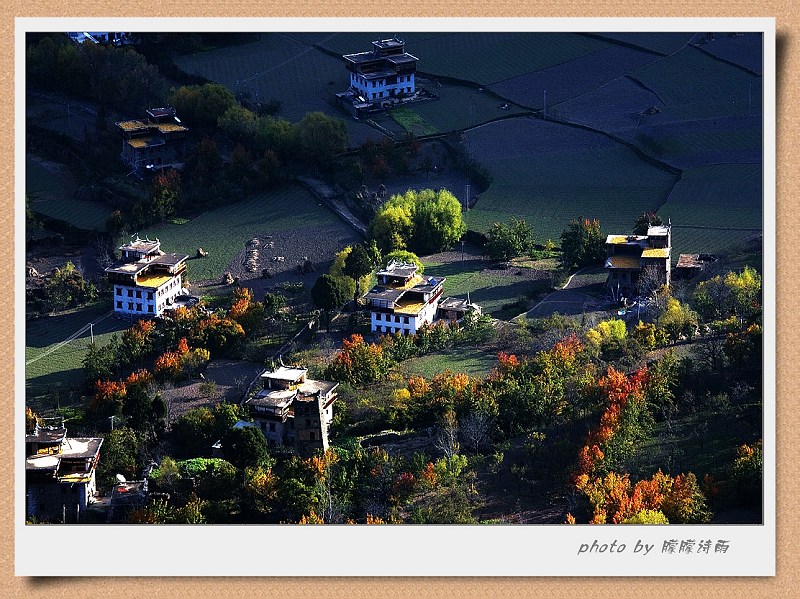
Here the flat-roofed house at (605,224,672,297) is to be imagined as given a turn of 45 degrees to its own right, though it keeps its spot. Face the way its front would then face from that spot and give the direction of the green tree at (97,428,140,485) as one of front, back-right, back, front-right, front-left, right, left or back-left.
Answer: front

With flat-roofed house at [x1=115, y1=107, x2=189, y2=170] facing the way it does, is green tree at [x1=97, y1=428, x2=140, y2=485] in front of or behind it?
in front

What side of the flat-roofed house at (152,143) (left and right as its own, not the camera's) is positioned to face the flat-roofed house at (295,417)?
front

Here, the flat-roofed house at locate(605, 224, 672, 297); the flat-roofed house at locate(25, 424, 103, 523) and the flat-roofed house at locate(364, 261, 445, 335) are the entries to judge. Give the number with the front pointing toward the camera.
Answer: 3

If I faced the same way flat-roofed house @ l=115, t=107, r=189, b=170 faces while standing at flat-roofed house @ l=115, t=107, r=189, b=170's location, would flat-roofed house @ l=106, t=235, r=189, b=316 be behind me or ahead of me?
ahead

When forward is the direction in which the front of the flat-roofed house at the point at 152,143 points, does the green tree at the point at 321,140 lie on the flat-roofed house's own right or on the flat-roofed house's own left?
on the flat-roofed house's own left

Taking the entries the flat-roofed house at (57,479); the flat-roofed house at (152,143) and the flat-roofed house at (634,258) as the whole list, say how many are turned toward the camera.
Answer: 3

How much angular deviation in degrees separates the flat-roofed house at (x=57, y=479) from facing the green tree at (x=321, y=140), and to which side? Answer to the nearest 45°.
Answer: approximately 135° to its left

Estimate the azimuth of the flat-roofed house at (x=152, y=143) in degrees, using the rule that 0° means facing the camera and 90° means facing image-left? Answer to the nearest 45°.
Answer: approximately 0°

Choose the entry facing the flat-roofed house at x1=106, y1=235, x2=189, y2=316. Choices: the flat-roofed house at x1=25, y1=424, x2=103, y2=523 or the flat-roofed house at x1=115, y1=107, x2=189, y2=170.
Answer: the flat-roofed house at x1=115, y1=107, x2=189, y2=170

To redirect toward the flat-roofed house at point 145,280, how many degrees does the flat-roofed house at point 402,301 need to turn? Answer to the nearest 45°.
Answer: approximately 90° to its right

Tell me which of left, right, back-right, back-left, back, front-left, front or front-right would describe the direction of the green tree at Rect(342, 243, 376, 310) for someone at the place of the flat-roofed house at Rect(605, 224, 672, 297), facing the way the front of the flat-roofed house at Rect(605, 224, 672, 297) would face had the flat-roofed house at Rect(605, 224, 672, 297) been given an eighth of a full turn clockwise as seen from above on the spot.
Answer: front-right
